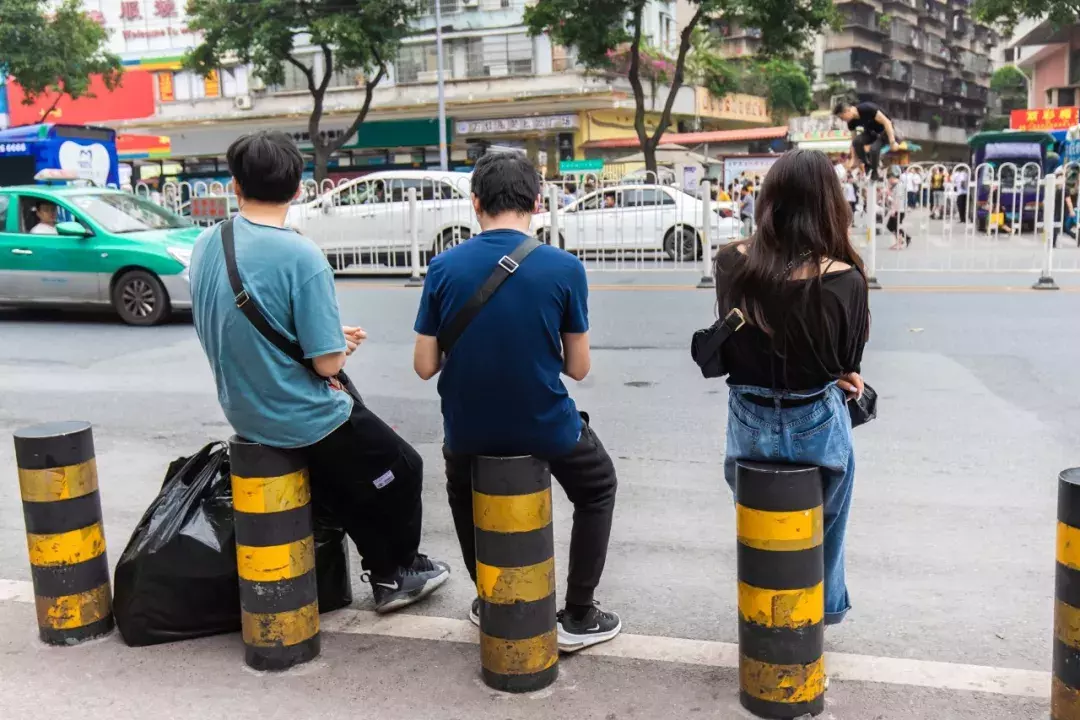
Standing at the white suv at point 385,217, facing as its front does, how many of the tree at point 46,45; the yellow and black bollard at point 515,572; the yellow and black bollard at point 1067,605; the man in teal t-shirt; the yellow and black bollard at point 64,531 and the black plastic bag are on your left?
5

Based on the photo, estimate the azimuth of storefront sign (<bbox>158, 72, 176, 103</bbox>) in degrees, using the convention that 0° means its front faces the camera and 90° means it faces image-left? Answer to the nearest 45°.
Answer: approximately 0°

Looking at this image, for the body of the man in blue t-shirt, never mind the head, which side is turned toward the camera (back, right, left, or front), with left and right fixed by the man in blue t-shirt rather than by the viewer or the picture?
back

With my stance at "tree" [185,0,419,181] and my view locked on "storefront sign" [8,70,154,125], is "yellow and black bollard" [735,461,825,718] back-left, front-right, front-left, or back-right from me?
back-left

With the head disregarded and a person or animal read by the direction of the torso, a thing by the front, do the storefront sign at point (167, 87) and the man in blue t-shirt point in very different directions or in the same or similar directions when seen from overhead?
very different directions

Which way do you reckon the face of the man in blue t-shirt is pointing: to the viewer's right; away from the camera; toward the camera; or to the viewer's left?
away from the camera

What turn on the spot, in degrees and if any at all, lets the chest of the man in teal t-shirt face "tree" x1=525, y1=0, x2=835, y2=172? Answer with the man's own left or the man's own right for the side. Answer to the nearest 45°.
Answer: approximately 45° to the man's own left

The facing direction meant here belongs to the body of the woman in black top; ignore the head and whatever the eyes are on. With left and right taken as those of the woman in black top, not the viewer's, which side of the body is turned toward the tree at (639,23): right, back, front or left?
front

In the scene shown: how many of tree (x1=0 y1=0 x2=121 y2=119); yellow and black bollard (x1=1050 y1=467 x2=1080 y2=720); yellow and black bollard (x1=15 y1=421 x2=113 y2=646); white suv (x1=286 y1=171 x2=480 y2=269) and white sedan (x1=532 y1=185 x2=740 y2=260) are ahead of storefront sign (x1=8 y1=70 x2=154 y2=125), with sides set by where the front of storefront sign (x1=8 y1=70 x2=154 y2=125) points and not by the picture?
5

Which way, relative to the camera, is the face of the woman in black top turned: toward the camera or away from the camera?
away from the camera

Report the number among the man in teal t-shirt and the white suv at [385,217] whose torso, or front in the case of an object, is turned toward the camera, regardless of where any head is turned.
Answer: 0

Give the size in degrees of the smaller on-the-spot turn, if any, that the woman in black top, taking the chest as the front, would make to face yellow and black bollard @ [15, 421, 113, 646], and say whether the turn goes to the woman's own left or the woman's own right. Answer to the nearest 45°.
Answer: approximately 90° to the woman's own left

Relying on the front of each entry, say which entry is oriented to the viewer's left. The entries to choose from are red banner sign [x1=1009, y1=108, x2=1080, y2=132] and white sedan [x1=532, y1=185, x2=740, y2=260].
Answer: the white sedan

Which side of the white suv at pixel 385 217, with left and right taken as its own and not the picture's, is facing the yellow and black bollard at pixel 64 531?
left

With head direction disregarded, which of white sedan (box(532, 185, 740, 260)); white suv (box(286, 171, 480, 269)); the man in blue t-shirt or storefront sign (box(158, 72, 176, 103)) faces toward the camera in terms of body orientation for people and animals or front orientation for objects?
the storefront sign
